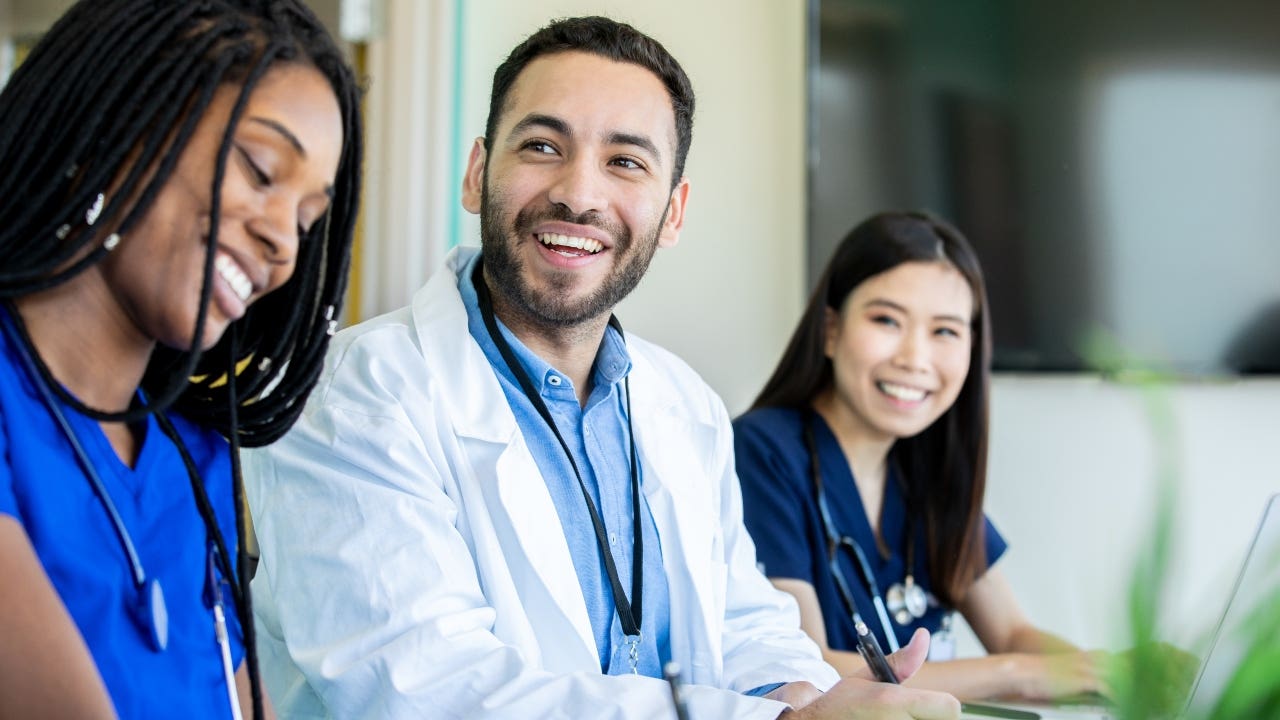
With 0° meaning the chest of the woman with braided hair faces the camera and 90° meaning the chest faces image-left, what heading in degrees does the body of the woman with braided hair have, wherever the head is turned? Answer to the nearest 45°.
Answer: approximately 315°

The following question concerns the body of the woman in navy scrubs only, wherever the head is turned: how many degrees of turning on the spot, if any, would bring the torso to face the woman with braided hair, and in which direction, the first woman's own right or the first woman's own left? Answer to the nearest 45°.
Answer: approximately 45° to the first woman's own right

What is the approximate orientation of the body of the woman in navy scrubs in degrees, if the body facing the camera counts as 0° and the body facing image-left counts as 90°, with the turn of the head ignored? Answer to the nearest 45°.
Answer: approximately 315°

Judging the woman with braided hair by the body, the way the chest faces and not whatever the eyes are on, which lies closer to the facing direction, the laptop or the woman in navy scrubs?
the laptop

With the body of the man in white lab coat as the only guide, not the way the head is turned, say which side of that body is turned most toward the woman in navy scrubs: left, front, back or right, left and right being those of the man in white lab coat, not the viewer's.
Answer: left

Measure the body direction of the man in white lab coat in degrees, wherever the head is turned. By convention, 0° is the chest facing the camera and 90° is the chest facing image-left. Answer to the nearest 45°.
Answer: approximately 315°

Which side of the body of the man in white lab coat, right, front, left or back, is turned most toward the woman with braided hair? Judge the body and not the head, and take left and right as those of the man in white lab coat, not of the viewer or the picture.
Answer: right
